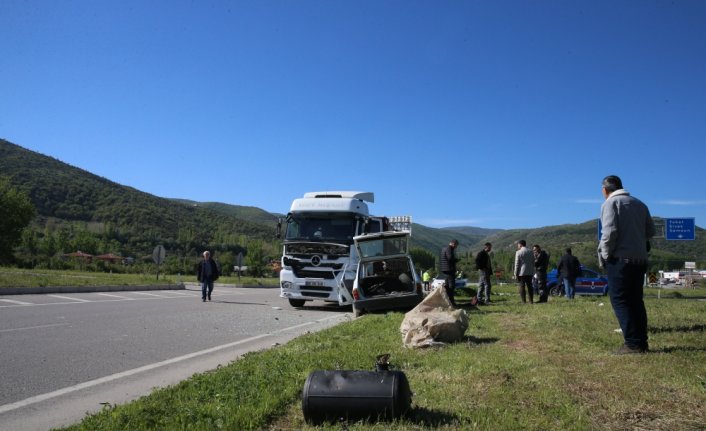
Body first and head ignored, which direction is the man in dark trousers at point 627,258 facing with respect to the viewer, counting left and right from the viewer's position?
facing away from the viewer and to the left of the viewer

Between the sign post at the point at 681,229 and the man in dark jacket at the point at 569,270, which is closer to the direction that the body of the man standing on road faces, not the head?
the man in dark jacket

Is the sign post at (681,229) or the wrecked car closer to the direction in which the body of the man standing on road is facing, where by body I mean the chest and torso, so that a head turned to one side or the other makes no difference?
the wrecked car

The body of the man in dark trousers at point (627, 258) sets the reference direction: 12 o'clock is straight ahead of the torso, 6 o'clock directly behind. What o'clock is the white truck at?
The white truck is roughly at 12 o'clock from the man in dark trousers.

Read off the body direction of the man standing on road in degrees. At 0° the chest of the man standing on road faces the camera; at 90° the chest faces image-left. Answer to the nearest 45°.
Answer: approximately 0°

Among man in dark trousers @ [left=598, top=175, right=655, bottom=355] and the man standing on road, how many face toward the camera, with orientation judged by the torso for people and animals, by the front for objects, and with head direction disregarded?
1

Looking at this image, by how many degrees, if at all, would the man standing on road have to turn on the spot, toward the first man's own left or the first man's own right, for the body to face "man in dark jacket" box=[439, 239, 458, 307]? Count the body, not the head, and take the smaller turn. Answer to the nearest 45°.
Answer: approximately 45° to the first man's own left

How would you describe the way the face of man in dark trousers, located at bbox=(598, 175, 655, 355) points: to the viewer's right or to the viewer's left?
to the viewer's left

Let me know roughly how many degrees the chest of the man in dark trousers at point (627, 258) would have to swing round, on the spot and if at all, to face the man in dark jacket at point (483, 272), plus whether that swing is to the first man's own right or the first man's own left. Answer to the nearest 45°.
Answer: approximately 45° to the first man's own right

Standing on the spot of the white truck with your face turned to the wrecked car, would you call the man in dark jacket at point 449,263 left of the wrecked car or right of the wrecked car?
left

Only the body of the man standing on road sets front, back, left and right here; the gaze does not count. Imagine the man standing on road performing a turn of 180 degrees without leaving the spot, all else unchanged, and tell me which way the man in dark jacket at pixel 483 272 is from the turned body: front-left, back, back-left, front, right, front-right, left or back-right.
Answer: back-right

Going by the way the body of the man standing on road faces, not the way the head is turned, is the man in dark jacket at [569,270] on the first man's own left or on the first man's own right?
on the first man's own left

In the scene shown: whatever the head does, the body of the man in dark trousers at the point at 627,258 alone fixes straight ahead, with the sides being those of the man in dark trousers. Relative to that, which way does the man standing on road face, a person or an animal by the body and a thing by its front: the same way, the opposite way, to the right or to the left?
the opposite way

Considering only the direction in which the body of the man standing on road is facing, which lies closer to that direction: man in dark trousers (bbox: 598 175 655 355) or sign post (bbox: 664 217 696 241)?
the man in dark trousers

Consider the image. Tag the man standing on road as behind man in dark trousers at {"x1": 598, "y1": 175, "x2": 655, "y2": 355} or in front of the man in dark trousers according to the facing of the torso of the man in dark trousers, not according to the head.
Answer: in front
